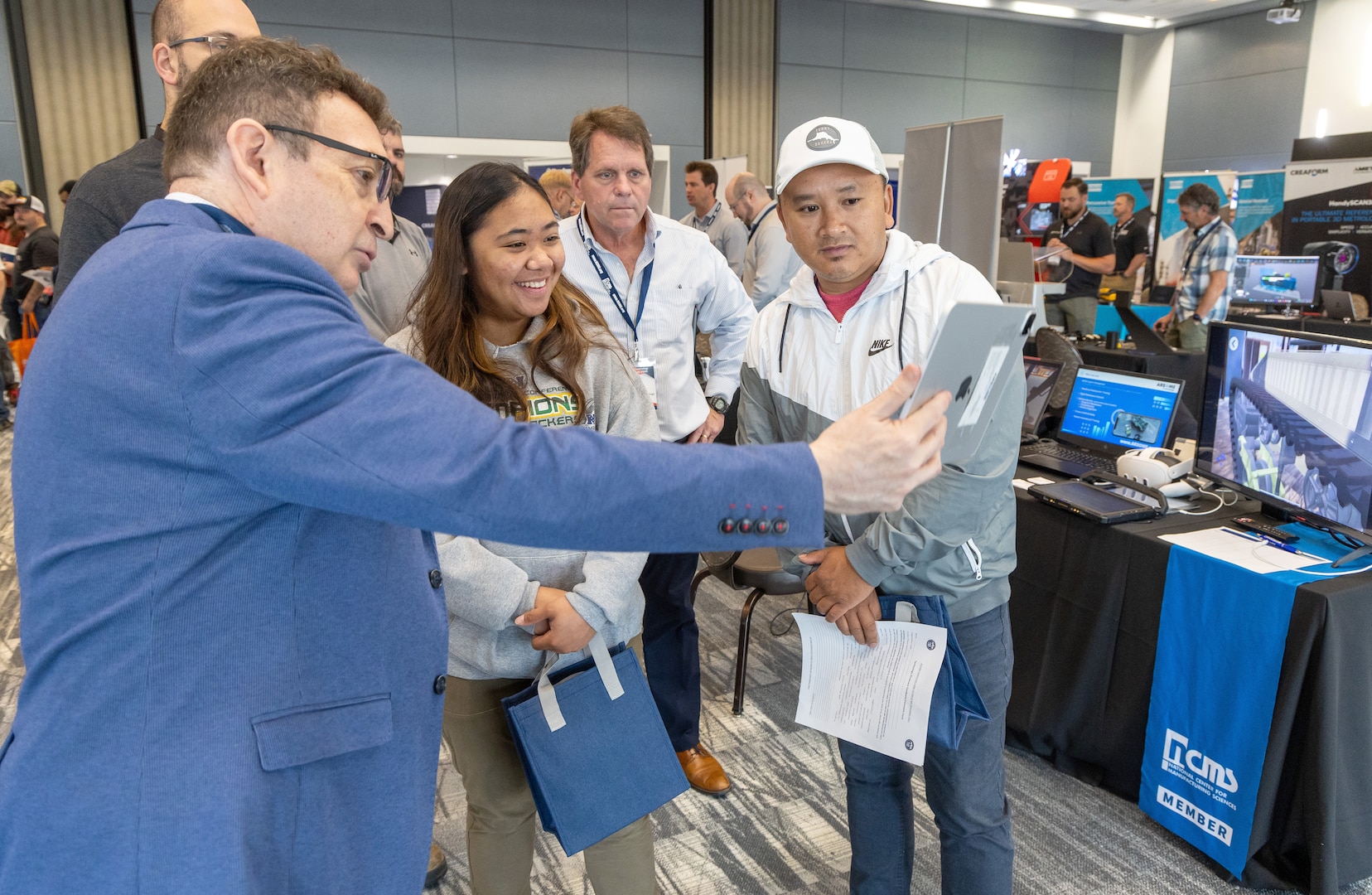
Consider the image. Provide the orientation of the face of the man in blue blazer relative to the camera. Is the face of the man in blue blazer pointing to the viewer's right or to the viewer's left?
to the viewer's right

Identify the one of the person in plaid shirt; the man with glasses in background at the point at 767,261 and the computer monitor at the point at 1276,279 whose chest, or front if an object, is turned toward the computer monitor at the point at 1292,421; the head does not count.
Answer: the computer monitor at the point at 1276,279

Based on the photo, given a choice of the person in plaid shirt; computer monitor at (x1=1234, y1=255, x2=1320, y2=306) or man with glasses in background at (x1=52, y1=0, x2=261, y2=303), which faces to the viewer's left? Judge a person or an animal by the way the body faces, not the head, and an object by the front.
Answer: the person in plaid shirt

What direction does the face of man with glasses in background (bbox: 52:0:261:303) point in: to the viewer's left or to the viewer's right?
to the viewer's right

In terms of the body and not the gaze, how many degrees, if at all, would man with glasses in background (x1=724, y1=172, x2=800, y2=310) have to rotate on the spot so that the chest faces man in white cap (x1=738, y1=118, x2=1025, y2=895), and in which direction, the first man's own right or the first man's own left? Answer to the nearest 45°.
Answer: approximately 90° to the first man's own left

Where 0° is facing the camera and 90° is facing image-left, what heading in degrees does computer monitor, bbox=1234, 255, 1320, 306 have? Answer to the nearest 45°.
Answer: approximately 0°

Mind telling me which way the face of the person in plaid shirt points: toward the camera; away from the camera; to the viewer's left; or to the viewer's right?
to the viewer's left

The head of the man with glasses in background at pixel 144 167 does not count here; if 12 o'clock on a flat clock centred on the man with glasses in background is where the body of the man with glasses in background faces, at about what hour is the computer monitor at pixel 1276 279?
The computer monitor is roughly at 10 o'clock from the man with glasses in background.

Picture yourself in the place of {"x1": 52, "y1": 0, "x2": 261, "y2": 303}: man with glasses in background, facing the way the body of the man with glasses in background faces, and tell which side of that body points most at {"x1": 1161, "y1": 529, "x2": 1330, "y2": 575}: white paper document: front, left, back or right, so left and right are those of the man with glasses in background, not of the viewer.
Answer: front

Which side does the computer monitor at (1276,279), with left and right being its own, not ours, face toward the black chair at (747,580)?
front

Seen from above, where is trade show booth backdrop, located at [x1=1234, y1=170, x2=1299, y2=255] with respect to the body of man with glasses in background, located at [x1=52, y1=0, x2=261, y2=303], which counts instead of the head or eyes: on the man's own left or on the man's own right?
on the man's own left

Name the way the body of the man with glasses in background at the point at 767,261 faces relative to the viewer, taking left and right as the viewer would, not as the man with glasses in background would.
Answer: facing to the left of the viewer
